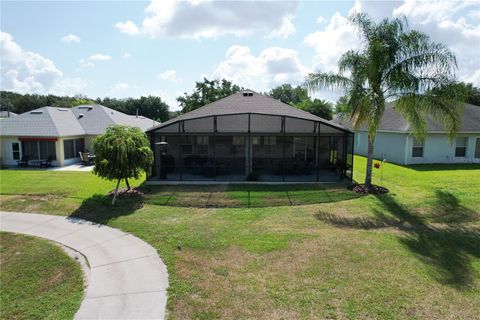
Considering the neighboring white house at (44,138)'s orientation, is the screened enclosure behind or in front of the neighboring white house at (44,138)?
behind

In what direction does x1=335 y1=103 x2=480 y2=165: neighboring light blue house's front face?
away from the camera

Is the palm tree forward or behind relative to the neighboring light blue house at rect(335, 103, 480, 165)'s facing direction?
behind

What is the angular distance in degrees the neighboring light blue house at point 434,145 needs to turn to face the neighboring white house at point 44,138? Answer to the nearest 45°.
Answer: approximately 135° to its left

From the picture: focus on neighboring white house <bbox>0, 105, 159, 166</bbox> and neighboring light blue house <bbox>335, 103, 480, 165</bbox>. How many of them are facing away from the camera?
2

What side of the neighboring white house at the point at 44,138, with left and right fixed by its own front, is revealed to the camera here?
back

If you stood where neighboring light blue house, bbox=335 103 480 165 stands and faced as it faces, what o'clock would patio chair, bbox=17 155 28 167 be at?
The patio chair is roughly at 8 o'clock from the neighboring light blue house.

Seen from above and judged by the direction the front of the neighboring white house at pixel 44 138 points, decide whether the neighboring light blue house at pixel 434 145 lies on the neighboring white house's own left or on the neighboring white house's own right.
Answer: on the neighboring white house's own right
